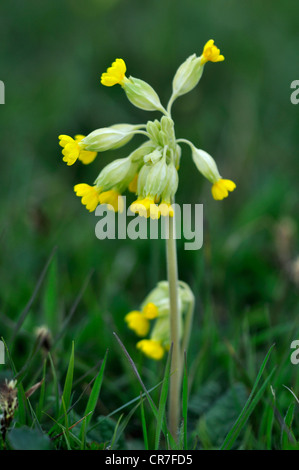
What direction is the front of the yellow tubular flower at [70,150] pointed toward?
to the viewer's left
